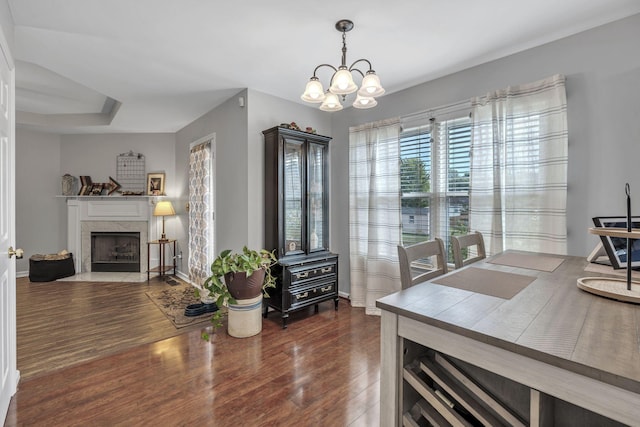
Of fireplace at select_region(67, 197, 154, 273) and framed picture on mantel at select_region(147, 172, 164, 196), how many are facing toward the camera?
2

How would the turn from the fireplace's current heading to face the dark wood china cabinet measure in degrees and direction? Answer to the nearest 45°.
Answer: approximately 45° to its left

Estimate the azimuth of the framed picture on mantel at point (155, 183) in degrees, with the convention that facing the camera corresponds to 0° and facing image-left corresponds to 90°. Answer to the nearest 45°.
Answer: approximately 0°

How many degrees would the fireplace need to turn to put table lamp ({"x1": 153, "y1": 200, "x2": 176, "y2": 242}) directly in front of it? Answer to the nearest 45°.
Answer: approximately 45° to its left

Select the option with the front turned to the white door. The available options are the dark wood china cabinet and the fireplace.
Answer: the fireplace

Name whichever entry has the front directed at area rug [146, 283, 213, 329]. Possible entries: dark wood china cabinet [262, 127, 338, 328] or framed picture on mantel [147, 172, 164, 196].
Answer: the framed picture on mantel

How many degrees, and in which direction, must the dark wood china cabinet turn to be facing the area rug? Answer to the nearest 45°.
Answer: approximately 135° to its right
